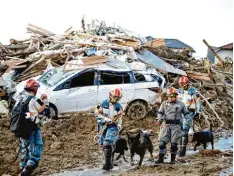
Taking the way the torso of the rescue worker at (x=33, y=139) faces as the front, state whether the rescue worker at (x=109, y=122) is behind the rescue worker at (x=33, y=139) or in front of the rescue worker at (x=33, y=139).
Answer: in front

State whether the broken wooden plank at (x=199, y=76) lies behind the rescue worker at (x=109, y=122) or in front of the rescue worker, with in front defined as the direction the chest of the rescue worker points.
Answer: behind

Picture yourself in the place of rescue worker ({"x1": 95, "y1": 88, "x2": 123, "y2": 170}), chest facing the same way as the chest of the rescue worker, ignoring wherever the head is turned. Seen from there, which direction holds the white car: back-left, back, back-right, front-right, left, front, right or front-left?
back

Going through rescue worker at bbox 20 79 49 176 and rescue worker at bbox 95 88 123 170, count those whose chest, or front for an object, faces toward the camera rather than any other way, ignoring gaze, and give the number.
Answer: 1
